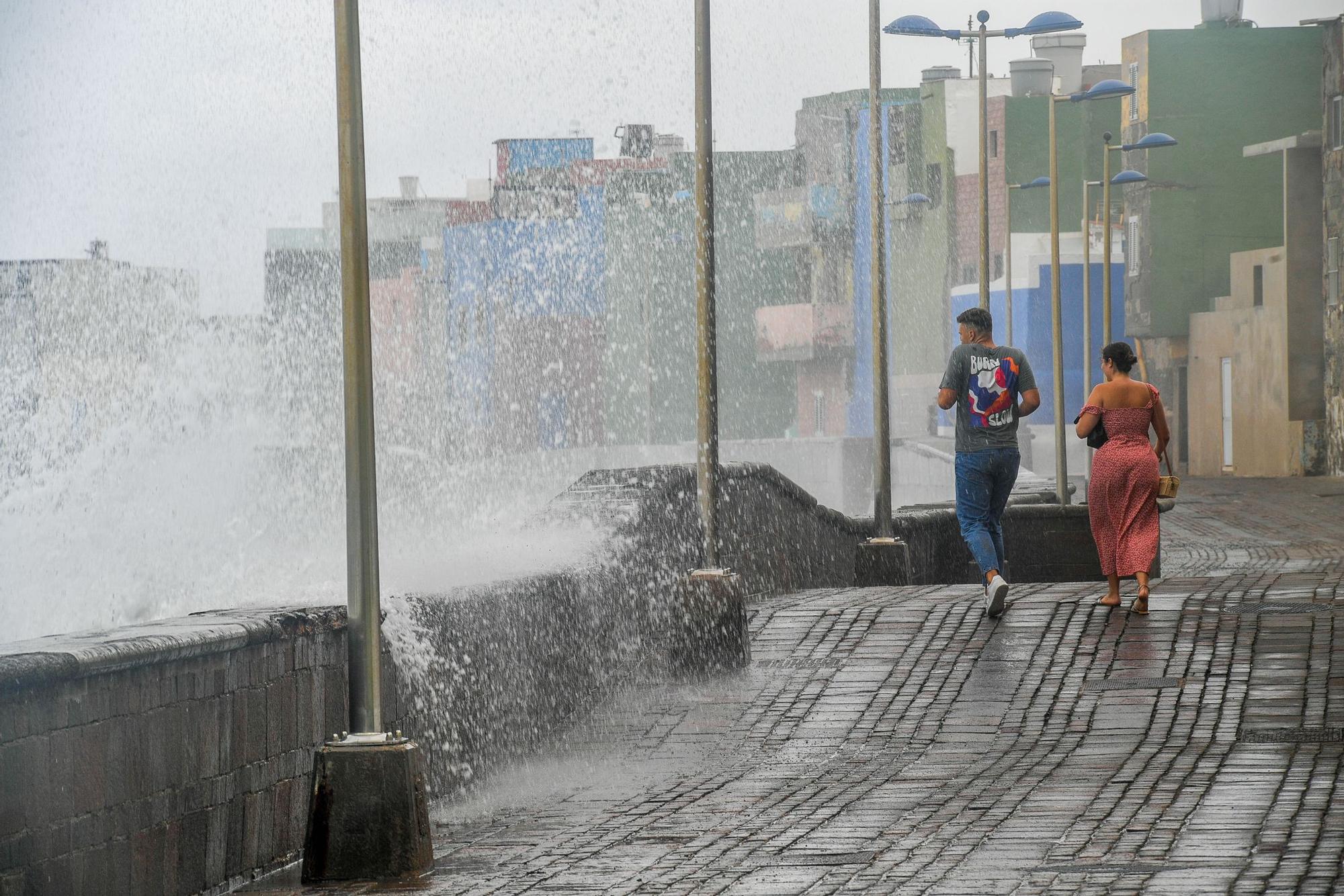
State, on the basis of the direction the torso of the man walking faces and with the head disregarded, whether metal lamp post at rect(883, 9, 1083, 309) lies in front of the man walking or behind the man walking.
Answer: in front

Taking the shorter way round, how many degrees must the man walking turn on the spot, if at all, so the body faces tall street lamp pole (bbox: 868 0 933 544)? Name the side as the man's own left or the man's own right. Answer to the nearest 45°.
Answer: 0° — they already face it

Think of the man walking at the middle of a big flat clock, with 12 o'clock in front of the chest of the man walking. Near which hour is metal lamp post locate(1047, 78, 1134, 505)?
The metal lamp post is roughly at 12 o'clock from the man walking.

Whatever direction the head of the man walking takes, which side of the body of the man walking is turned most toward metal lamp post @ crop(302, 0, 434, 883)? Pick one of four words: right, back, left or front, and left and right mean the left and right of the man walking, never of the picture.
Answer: back

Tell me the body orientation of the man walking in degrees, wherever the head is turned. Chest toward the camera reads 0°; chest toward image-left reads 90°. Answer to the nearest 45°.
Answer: approximately 180°

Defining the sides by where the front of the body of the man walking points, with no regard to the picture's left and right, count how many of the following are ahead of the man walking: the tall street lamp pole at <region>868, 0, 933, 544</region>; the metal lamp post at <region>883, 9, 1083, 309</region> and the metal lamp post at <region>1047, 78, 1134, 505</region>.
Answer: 3

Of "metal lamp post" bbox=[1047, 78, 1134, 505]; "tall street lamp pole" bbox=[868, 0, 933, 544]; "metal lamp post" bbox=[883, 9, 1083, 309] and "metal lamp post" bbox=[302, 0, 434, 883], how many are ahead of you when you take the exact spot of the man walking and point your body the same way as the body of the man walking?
3

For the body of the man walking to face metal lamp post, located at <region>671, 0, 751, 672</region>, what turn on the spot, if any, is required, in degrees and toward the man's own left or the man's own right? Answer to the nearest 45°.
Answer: approximately 135° to the man's own left

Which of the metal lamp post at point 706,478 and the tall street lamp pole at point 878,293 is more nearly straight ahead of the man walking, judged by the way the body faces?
the tall street lamp pole

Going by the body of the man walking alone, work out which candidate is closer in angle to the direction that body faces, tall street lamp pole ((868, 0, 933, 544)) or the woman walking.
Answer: the tall street lamp pole

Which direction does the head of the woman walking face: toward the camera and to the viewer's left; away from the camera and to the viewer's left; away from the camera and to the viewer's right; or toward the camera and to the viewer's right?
away from the camera and to the viewer's left

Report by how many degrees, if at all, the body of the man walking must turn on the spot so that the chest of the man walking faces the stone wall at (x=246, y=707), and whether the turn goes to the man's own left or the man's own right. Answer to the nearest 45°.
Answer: approximately 180°
